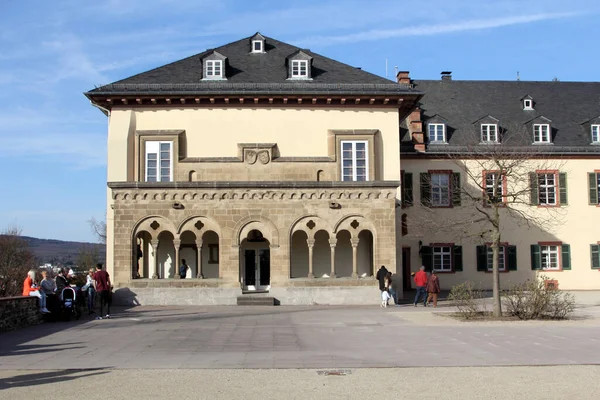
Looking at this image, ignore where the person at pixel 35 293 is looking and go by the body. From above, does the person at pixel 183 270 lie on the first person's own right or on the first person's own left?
on the first person's own left

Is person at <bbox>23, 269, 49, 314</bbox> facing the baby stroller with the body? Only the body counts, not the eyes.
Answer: yes

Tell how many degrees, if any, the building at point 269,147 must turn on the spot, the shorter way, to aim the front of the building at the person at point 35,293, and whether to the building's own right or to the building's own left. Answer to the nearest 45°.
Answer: approximately 45° to the building's own right

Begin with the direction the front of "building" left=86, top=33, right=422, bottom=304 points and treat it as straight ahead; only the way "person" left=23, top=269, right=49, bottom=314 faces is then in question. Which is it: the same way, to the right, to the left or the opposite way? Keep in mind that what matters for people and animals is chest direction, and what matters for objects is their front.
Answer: to the left

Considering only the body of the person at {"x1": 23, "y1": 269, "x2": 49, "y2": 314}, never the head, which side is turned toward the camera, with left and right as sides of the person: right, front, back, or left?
right

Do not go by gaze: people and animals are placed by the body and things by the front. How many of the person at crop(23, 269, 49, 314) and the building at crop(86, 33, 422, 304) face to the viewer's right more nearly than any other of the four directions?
1

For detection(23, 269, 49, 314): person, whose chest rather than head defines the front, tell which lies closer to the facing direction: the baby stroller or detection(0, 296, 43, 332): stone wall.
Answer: the baby stroller

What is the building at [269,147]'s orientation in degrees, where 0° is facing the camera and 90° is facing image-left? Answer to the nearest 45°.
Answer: approximately 0°
